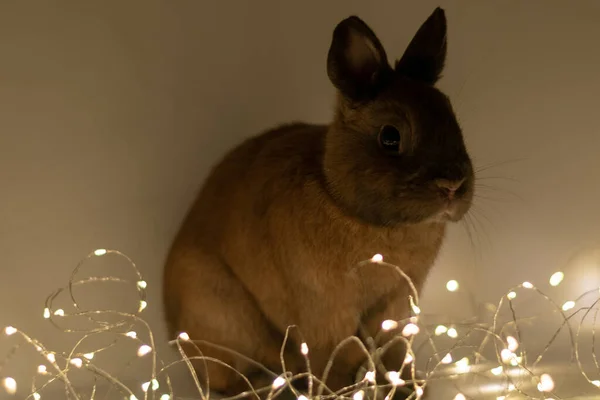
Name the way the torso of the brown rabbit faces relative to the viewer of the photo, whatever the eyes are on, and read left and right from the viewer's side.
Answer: facing the viewer and to the right of the viewer
